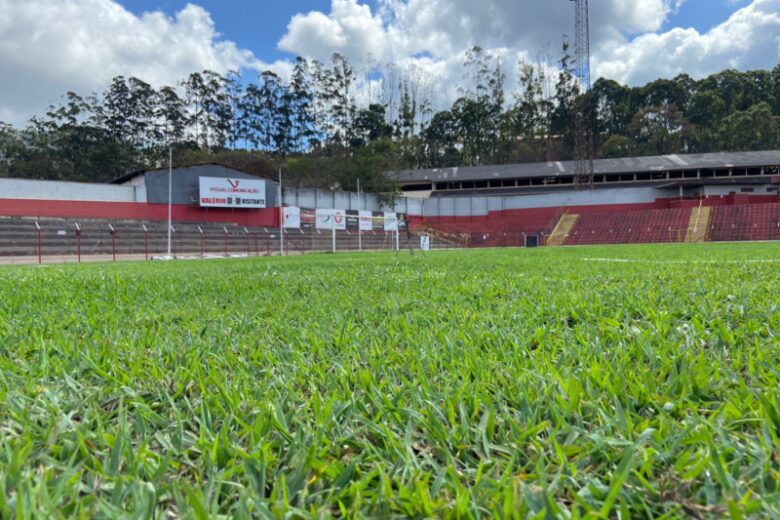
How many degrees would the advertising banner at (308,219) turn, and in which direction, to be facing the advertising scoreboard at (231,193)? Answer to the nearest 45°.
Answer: approximately 90° to its right

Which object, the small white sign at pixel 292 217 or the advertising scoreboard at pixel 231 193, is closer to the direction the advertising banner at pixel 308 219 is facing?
the small white sign

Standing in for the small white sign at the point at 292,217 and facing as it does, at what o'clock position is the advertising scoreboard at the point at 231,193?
The advertising scoreboard is roughly at 4 o'clock from the small white sign.

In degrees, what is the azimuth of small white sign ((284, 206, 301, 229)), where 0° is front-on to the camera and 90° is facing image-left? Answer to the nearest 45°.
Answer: approximately 0°

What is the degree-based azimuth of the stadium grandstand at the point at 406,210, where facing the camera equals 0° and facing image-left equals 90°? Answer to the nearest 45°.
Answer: approximately 0°

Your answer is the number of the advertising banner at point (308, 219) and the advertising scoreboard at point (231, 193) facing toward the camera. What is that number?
2
